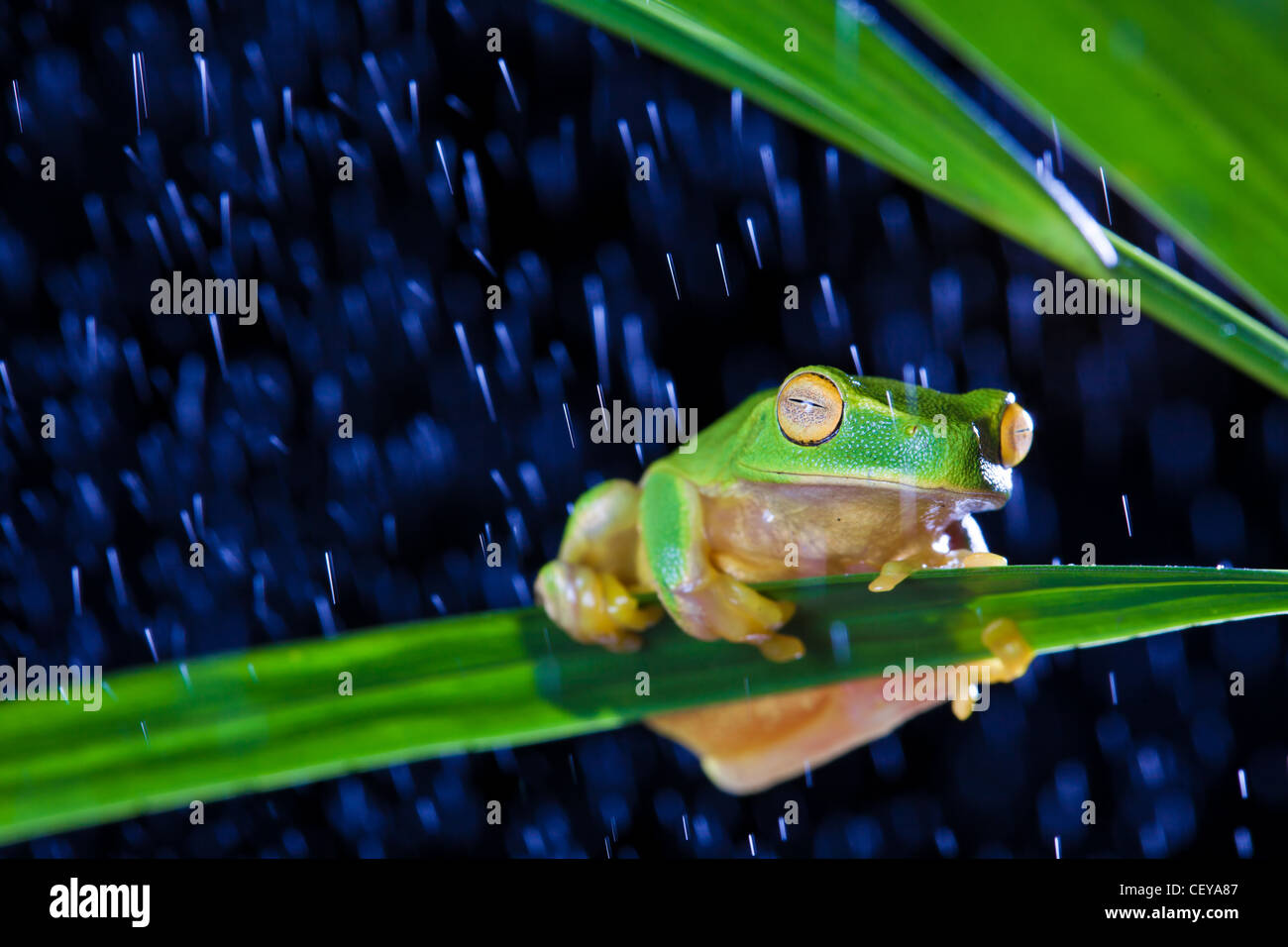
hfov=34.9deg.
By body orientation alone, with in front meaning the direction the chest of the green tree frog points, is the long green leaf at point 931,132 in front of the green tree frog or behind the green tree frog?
in front

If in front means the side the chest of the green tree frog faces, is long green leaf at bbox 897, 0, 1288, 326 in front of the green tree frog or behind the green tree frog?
in front
